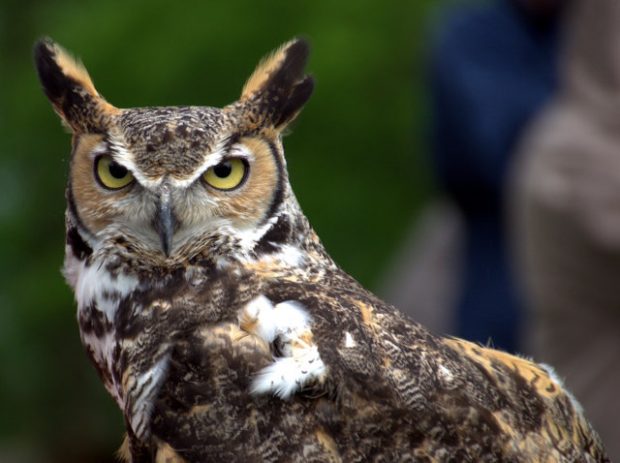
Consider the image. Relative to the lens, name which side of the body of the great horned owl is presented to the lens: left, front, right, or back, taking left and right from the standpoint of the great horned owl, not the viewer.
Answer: left
